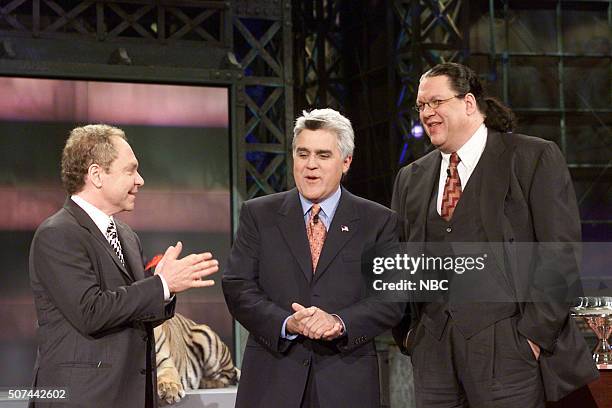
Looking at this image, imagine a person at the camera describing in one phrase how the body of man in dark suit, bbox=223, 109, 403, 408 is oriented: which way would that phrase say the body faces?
toward the camera

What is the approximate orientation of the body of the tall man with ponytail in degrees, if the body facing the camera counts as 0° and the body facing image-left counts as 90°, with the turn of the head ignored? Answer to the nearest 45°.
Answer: approximately 45°

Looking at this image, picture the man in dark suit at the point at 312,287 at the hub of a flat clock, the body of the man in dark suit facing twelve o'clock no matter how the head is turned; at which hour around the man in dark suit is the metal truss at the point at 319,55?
The metal truss is roughly at 6 o'clock from the man in dark suit.

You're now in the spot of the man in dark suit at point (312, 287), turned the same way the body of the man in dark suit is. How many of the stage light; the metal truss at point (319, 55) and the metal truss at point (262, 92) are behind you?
3

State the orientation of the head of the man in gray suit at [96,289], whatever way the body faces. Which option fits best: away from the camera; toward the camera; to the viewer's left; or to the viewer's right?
to the viewer's right

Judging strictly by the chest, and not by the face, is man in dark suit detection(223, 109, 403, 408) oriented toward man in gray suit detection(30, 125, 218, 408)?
no

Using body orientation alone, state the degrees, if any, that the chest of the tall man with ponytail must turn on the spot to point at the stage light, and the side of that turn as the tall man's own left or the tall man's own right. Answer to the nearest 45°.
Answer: approximately 135° to the tall man's own right

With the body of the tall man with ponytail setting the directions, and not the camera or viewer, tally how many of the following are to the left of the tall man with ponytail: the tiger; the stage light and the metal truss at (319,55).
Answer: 0

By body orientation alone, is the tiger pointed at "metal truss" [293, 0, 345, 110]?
no

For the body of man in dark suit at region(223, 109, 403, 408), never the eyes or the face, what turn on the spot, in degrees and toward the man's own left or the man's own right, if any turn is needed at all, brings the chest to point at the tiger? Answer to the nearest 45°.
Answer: approximately 180°

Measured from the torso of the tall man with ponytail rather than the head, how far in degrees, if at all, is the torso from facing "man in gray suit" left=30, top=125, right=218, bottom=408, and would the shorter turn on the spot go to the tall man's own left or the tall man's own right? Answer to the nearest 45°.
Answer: approximately 45° to the tall man's own right

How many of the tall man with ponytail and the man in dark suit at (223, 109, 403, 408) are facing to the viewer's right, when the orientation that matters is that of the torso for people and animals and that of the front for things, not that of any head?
0

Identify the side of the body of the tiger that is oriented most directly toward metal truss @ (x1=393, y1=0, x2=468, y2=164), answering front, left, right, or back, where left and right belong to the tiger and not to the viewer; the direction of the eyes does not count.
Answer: back

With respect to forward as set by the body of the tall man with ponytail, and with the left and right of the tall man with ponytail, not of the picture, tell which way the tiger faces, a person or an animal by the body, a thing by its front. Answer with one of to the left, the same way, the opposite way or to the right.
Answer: the same way

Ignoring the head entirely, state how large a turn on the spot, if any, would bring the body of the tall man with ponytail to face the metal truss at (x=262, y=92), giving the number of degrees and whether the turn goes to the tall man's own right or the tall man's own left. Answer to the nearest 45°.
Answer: approximately 90° to the tall man's own right

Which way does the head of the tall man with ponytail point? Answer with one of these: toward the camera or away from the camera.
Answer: toward the camera

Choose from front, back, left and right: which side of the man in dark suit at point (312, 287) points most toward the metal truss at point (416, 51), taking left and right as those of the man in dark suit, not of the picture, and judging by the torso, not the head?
back
